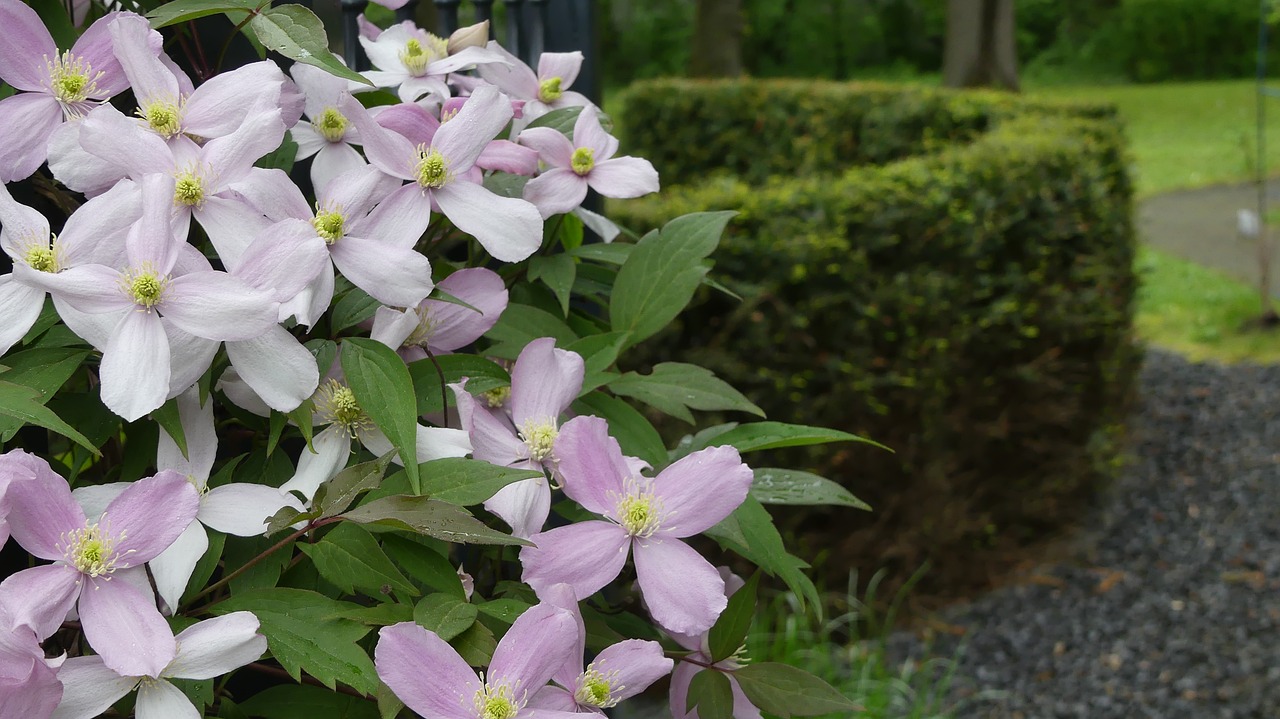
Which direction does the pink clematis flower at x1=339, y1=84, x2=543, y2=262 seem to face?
toward the camera

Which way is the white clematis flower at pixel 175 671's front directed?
toward the camera

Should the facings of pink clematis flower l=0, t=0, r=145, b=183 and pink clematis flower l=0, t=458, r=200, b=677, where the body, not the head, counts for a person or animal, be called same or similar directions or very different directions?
same or similar directions

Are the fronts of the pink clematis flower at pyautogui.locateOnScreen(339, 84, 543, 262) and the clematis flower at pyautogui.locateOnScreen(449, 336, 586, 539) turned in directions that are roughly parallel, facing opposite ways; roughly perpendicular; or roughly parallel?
roughly parallel

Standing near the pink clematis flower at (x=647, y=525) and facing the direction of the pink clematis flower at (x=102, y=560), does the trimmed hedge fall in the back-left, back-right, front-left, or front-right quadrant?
back-right

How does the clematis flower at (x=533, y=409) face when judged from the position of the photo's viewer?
facing the viewer

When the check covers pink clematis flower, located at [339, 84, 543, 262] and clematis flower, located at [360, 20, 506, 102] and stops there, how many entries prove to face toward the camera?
2
